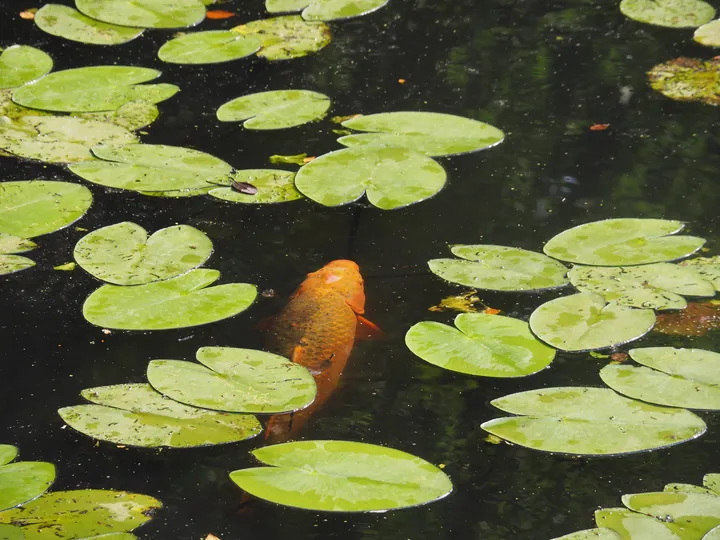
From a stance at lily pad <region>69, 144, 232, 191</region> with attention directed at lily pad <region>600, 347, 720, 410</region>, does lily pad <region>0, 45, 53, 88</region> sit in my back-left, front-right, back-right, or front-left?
back-left

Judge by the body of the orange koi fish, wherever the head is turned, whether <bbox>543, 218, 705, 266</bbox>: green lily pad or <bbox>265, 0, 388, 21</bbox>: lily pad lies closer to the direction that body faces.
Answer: the lily pad

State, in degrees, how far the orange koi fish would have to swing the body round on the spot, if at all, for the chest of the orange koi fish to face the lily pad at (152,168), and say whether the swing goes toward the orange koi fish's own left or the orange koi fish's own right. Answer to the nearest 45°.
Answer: approximately 45° to the orange koi fish's own left

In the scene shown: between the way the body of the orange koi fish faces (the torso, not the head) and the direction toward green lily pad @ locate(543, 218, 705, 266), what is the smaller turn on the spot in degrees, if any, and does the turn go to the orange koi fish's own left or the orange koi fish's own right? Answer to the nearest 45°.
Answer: approximately 45° to the orange koi fish's own right

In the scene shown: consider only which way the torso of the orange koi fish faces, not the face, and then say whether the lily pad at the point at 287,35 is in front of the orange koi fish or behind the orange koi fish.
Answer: in front

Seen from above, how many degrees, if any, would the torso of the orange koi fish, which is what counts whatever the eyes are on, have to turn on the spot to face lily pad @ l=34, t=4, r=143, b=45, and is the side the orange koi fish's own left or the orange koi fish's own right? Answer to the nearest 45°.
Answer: approximately 45° to the orange koi fish's own left

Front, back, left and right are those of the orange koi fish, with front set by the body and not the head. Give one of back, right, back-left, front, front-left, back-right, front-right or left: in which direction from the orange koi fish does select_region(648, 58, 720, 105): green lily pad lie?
front-right

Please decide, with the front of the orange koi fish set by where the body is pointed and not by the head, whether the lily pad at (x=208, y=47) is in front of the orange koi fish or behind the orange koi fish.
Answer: in front

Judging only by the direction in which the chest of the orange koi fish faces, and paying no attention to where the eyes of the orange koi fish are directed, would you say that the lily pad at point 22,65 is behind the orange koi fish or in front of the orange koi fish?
in front

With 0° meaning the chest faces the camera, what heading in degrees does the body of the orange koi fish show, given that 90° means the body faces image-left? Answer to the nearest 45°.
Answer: approximately 180°
